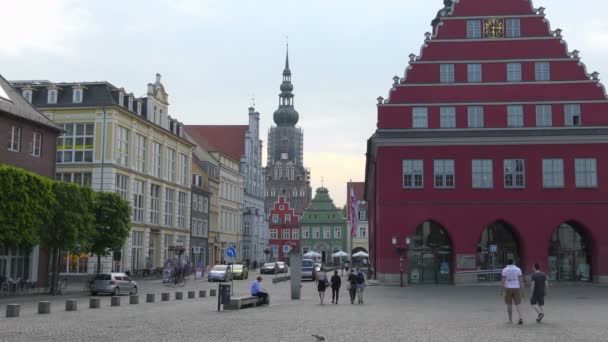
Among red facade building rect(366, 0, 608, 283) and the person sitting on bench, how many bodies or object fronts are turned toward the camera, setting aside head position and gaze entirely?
1

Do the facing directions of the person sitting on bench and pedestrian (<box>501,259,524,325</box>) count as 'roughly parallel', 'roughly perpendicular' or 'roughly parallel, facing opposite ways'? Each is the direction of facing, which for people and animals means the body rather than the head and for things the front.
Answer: roughly perpendicular

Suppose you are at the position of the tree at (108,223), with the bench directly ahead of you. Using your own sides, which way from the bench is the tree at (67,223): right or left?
right

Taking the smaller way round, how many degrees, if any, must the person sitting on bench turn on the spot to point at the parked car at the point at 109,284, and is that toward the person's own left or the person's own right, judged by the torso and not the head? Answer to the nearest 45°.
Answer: approximately 135° to the person's own left

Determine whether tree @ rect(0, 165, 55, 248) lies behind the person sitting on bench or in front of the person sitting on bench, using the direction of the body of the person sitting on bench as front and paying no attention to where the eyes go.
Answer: behind

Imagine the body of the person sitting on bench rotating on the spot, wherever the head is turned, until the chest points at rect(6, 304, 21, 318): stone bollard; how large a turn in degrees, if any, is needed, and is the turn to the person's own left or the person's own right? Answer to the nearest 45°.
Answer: approximately 135° to the person's own right

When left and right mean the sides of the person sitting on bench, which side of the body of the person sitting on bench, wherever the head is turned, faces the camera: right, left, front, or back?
right

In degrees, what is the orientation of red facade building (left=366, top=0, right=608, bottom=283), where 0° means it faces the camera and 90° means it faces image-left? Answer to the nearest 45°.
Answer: approximately 0°
